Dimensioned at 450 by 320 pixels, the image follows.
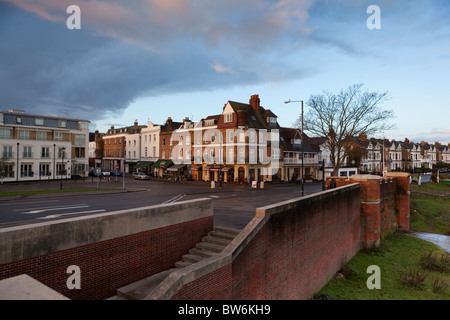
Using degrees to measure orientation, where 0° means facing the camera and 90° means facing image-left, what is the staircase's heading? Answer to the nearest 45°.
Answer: approximately 45°

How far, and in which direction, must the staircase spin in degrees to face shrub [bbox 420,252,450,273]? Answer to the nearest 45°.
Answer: approximately 180°

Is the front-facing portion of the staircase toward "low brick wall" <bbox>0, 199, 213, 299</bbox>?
yes

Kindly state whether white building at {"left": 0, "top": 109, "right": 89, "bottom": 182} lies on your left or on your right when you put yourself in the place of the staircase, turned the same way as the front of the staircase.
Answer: on your right

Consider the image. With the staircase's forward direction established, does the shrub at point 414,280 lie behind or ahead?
behind

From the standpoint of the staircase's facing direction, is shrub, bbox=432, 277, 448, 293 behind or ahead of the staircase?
behind
